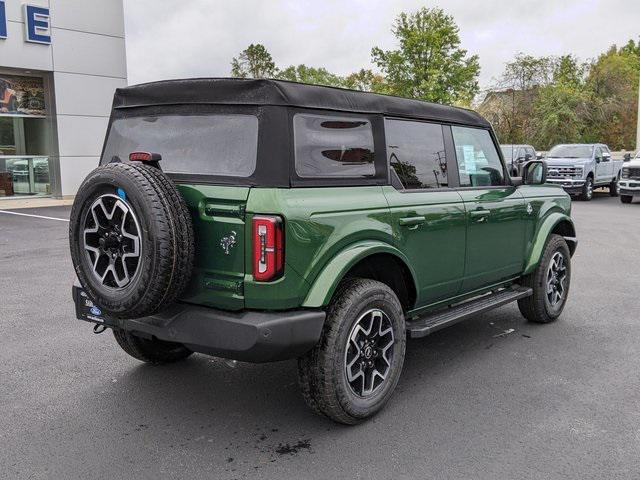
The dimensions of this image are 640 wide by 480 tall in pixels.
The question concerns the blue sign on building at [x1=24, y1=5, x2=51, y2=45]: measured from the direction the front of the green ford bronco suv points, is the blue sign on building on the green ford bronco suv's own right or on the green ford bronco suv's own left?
on the green ford bronco suv's own left

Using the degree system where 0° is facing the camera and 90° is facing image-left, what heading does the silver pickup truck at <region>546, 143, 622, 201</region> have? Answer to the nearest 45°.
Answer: approximately 45°

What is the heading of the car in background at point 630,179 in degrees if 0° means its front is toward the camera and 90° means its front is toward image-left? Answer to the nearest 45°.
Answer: approximately 45°

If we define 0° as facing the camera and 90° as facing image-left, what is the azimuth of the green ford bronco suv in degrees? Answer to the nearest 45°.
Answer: approximately 225°

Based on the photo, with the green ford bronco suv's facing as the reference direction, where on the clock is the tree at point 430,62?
The tree is roughly at 11 o'clock from the green ford bronco suv.

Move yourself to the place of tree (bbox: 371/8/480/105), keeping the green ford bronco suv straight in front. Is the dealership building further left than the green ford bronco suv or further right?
right

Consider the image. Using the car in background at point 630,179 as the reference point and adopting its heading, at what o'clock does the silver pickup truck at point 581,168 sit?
The silver pickup truck is roughly at 3 o'clock from the car in background.

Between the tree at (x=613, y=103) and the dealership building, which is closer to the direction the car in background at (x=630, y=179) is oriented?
the dealership building

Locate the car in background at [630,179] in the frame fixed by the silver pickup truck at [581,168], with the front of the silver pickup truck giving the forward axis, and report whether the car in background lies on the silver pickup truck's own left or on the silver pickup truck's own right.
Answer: on the silver pickup truck's own left
